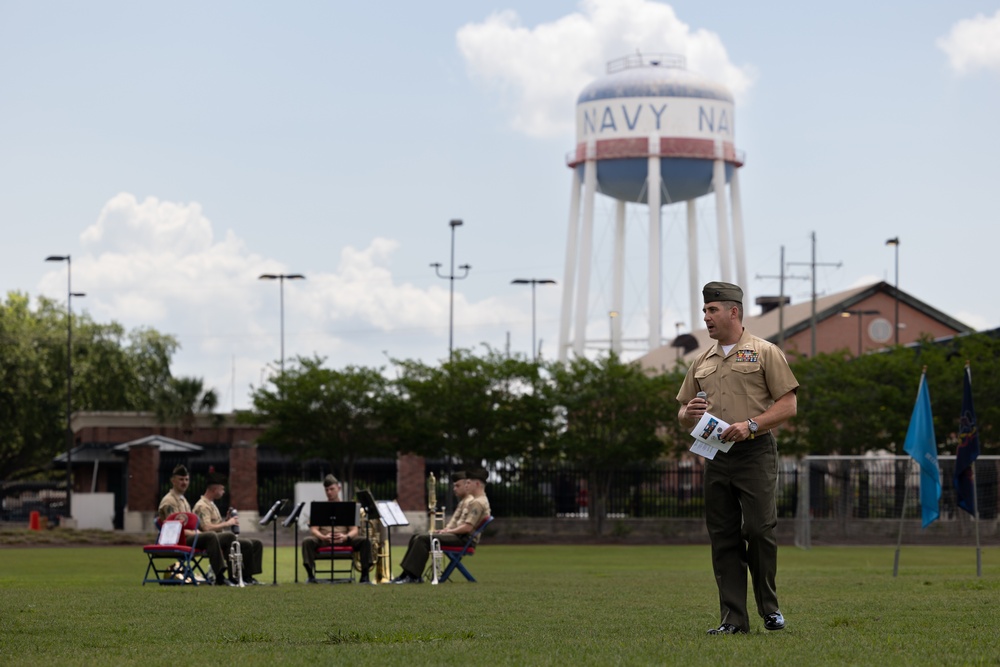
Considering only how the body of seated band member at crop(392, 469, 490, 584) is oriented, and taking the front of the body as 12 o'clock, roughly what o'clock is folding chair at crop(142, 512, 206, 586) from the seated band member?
The folding chair is roughly at 12 o'clock from the seated band member.

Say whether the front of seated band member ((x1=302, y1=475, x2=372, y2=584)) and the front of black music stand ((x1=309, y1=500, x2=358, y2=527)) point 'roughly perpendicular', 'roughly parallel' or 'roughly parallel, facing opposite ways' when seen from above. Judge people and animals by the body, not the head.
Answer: roughly parallel, facing opposite ways

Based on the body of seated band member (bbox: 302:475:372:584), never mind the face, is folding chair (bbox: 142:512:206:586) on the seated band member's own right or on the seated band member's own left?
on the seated band member's own right

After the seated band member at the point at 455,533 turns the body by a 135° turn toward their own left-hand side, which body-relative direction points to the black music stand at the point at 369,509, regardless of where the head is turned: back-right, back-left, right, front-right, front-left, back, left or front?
back

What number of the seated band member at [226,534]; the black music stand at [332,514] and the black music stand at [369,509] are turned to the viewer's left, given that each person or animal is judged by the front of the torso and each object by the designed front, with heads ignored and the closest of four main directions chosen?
0

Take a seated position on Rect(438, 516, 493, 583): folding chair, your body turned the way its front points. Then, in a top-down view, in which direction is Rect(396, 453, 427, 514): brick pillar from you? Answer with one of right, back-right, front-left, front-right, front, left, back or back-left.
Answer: right

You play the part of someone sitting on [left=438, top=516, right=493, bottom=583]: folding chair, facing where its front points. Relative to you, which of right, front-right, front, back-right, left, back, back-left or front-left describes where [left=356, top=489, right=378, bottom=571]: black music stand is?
front-right

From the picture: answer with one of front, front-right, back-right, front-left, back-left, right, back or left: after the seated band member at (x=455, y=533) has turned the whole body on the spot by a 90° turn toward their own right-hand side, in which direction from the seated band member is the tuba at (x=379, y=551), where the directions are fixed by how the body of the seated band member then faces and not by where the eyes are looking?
front-left

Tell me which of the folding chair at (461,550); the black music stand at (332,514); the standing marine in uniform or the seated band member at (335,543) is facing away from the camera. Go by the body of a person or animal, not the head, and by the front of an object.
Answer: the black music stand

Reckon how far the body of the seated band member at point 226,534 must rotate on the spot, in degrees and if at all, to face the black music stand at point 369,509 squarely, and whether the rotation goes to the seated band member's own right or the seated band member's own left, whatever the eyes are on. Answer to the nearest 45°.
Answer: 0° — they already face it

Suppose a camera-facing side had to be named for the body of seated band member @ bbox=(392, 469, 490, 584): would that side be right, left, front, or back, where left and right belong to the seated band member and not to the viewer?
left

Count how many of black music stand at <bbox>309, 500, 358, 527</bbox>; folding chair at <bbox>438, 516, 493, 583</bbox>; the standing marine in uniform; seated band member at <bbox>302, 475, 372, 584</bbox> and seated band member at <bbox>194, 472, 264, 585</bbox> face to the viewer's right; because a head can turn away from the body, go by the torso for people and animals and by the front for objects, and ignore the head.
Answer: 1

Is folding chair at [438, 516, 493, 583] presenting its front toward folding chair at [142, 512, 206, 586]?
yes

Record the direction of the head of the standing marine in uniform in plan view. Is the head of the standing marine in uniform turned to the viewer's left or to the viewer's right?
to the viewer's left

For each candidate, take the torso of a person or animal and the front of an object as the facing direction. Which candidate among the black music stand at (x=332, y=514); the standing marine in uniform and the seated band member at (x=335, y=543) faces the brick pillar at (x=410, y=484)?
the black music stand

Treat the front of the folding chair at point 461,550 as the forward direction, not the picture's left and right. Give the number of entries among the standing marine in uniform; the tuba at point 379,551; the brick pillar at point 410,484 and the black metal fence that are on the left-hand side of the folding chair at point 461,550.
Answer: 1

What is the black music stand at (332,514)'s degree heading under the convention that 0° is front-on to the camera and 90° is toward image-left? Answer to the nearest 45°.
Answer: approximately 180°

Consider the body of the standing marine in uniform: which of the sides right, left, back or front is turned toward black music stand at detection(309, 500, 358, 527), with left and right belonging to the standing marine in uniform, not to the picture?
right

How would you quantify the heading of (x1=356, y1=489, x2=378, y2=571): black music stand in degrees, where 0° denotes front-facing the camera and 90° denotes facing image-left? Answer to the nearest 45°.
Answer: approximately 225°

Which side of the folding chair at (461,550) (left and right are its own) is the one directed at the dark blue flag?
back

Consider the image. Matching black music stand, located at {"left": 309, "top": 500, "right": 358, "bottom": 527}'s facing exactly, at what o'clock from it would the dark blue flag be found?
The dark blue flag is roughly at 3 o'clock from the black music stand.
